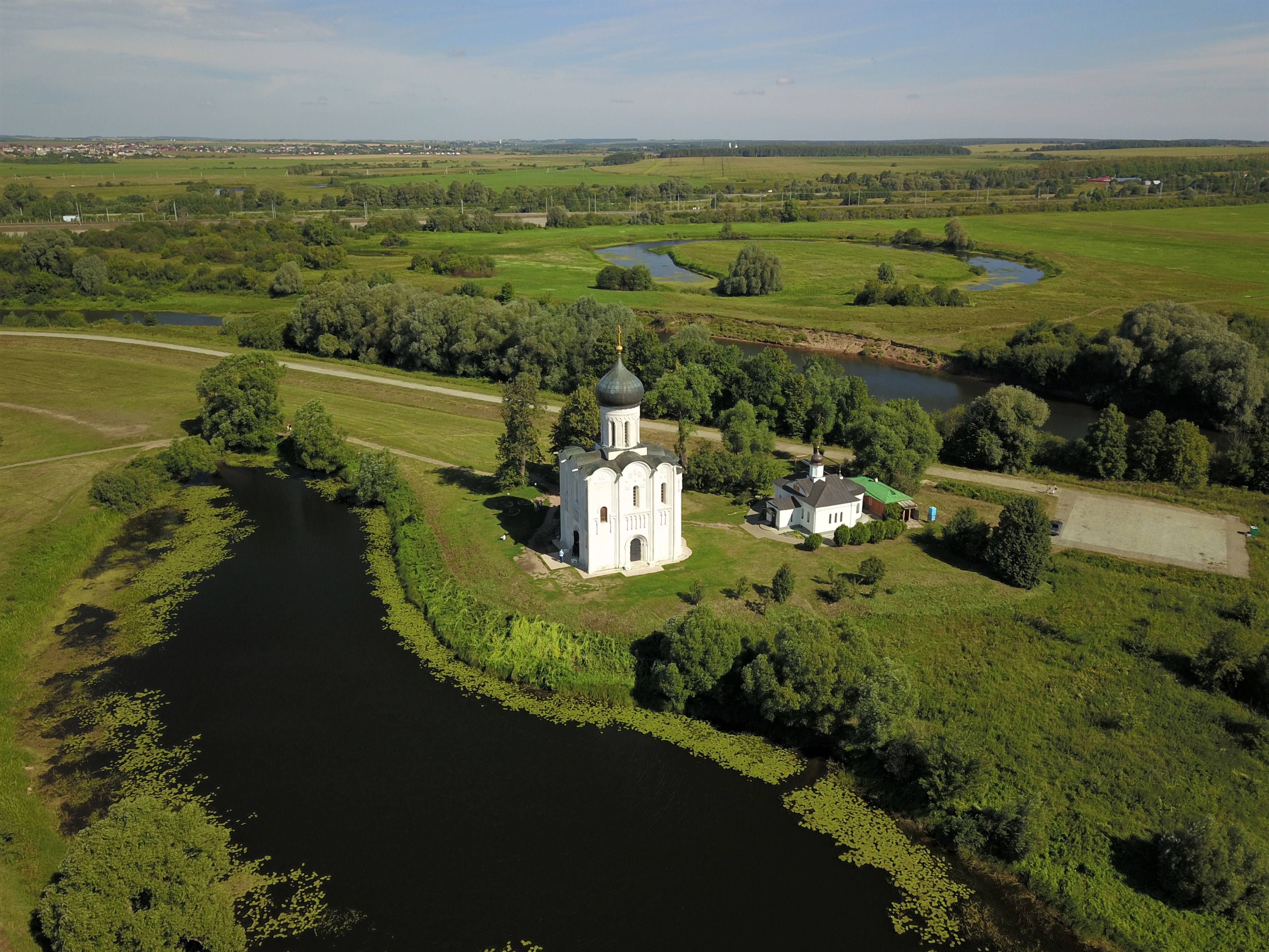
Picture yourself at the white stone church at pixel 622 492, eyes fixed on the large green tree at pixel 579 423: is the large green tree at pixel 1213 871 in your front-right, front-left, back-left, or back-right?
back-right

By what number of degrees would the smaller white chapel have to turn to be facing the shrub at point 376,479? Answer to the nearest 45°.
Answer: approximately 45° to its right

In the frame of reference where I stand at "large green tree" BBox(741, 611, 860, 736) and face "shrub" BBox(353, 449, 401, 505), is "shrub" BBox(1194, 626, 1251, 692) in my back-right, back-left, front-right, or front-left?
back-right

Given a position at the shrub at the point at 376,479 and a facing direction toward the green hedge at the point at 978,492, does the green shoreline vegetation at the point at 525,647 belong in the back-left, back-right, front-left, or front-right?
front-right

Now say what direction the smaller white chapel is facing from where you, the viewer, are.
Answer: facing the viewer and to the left of the viewer

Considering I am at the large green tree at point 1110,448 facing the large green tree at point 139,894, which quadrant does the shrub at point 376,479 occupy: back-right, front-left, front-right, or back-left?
front-right

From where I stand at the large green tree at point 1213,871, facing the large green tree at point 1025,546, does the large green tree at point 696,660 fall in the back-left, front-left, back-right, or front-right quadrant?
front-left

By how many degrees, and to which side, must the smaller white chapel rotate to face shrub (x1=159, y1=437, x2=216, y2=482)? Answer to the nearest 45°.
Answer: approximately 45° to its right

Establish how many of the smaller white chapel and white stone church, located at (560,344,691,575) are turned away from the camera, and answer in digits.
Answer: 0

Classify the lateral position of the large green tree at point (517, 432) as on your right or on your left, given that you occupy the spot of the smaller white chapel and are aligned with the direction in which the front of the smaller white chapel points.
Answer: on your right

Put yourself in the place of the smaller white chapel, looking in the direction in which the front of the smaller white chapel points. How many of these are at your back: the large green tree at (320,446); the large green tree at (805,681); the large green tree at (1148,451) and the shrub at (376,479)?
1

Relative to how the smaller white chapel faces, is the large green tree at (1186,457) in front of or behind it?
behind

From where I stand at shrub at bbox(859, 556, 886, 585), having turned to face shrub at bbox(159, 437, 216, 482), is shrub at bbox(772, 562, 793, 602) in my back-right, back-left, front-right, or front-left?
front-left

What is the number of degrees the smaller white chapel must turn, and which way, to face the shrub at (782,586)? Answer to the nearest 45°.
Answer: approximately 45° to its left

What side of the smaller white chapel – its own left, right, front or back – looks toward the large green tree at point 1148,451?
back
